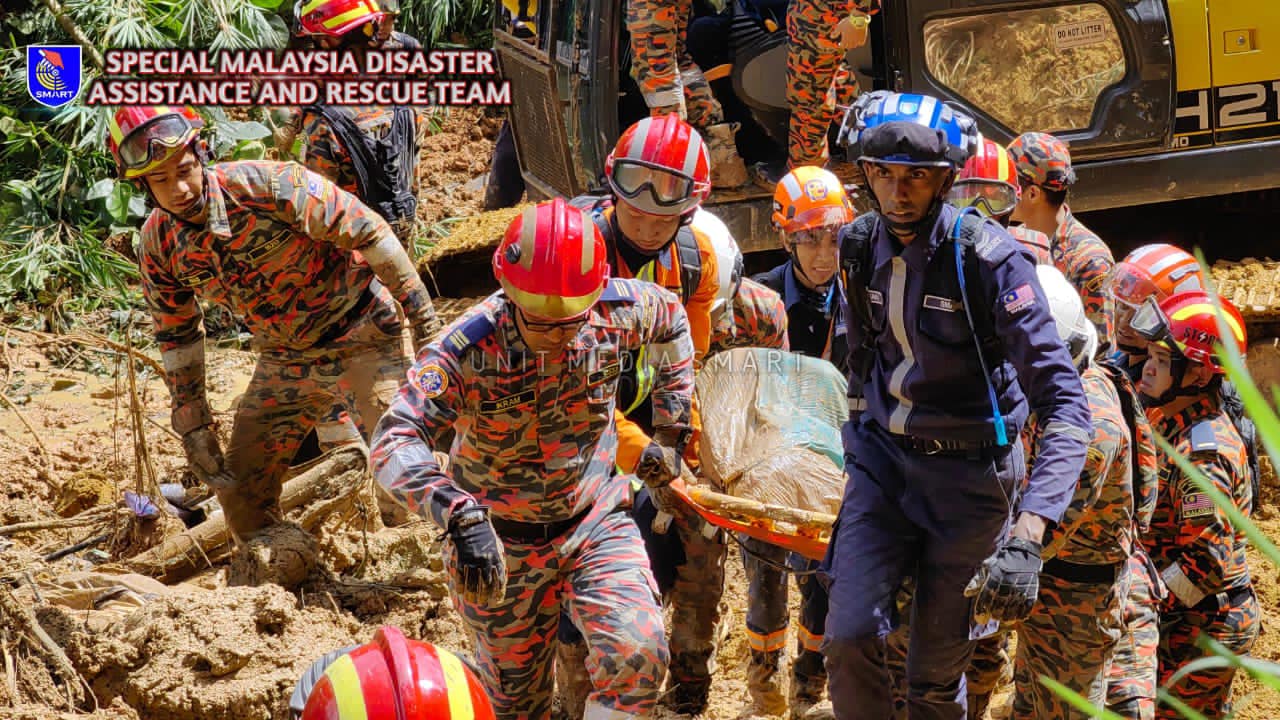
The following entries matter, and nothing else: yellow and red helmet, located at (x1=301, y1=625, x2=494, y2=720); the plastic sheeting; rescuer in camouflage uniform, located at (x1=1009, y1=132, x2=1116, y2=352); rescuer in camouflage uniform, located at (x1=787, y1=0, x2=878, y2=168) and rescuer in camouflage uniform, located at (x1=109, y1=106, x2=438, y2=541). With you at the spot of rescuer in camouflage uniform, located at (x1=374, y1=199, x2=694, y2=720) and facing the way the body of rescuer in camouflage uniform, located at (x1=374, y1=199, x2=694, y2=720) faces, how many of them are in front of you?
1

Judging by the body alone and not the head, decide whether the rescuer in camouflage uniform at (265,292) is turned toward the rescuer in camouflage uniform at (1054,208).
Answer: no

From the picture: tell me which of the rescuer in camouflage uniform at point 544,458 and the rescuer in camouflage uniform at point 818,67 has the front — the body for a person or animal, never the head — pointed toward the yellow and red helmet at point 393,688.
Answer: the rescuer in camouflage uniform at point 544,458

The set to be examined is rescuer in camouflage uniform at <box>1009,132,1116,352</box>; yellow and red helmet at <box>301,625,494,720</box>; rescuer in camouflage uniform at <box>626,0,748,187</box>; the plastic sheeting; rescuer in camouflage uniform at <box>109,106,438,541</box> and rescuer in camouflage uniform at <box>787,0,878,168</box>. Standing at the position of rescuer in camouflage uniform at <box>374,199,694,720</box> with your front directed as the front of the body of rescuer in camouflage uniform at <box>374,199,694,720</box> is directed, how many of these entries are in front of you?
1

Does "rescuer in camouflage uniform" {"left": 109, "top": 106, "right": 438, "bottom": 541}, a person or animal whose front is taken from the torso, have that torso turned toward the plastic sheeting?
no

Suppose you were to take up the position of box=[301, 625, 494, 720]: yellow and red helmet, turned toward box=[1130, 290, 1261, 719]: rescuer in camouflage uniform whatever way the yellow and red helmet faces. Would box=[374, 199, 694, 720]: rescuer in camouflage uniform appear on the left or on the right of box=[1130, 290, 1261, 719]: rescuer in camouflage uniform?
left

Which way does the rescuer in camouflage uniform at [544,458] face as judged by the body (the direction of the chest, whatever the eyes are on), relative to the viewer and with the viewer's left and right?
facing the viewer
